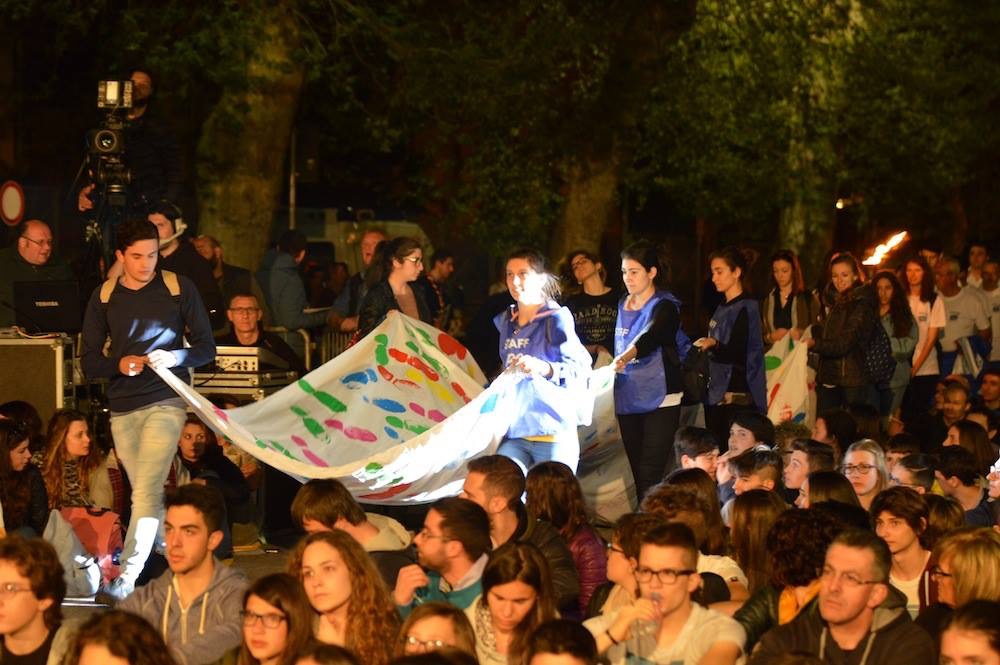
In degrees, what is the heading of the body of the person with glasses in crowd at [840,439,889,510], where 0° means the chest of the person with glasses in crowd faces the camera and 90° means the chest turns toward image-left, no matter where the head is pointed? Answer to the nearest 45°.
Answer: approximately 45°

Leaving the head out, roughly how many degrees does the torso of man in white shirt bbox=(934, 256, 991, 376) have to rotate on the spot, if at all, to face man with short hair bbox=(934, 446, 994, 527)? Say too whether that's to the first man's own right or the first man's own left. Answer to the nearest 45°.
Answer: approximately 45° to the first man's own left

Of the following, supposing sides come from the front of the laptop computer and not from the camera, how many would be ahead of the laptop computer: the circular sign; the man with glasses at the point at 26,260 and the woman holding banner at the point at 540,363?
2

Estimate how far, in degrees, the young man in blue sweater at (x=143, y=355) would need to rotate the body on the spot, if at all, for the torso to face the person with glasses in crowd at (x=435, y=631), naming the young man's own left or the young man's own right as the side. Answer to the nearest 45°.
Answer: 0° — they already face them

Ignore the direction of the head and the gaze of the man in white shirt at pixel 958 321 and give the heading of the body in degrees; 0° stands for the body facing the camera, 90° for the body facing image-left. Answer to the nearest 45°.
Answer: approximately 45°

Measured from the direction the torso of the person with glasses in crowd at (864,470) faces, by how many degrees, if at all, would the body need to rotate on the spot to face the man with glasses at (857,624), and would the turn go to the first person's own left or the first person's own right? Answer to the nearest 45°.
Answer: approximately 45° to the first person's own left

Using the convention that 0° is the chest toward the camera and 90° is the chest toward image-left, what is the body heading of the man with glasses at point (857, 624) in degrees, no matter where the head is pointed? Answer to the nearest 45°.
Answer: approximately 45°
